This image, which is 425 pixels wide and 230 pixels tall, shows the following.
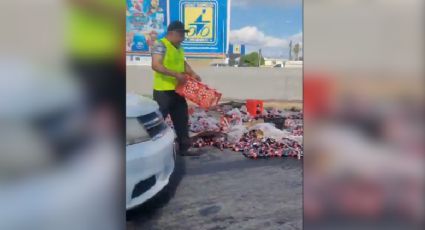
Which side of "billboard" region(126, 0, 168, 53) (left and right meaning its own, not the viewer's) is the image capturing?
front

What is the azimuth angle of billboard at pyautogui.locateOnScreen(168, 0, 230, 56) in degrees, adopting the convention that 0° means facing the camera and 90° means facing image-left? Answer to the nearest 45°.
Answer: approximately 0°

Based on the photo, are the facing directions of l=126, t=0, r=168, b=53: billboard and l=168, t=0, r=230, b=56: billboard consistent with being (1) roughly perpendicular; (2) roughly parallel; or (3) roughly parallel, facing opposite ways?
roughly parallel

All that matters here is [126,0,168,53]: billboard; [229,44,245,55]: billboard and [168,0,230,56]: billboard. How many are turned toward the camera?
3

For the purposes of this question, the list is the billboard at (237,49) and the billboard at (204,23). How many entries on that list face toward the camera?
2

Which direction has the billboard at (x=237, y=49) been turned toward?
toward the camera

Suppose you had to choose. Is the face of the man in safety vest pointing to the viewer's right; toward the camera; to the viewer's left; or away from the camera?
to the viewer's right
